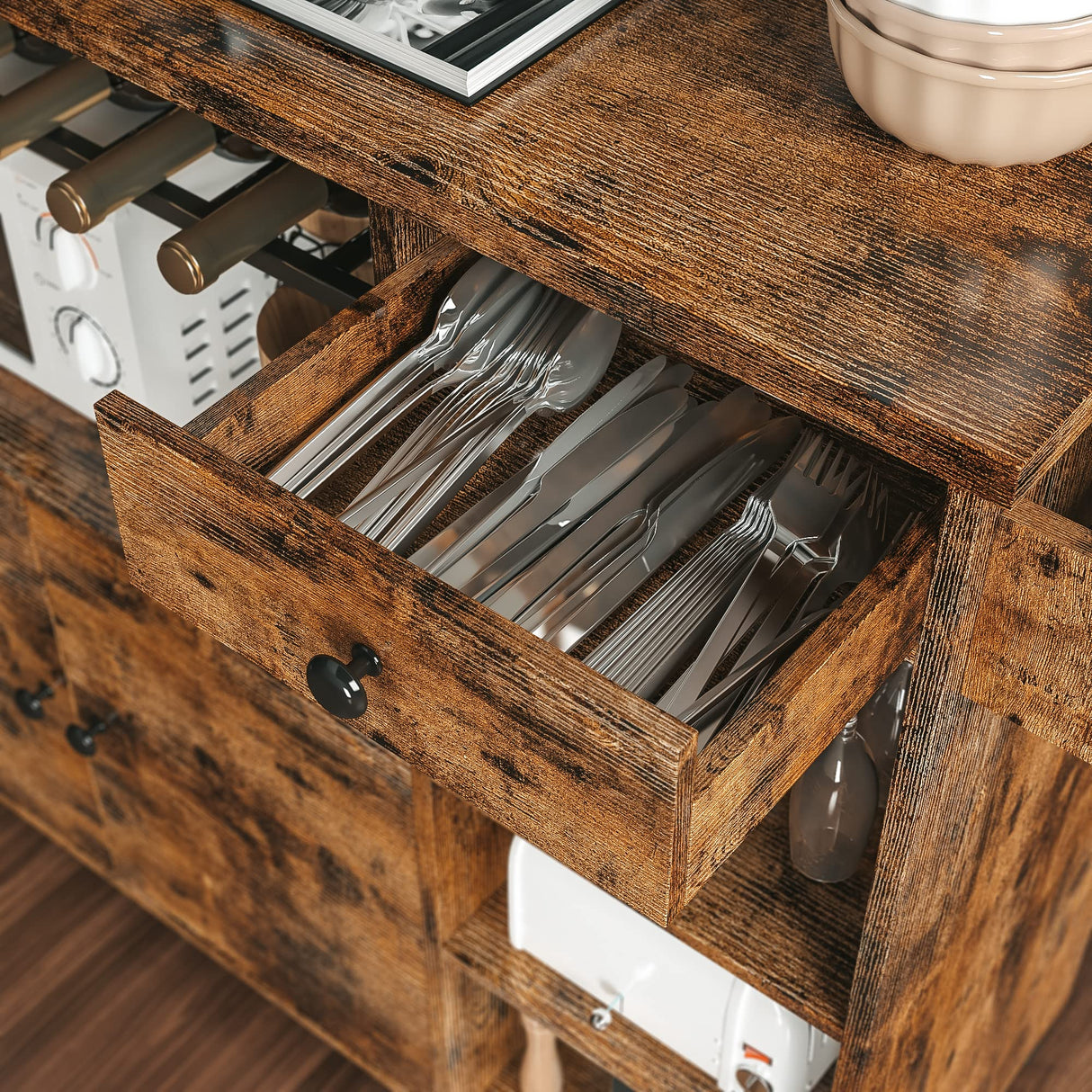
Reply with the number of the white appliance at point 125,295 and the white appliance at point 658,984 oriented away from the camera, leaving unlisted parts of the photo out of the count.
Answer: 0

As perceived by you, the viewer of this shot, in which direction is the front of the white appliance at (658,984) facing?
facing the viewer and to the left of the viewer

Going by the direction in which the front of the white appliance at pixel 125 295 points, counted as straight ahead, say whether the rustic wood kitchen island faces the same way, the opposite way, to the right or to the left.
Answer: the same way

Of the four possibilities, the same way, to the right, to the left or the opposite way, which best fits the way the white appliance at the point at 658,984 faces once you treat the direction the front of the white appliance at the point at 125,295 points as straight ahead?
the same way

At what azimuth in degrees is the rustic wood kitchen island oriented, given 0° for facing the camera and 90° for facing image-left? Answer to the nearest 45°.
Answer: approximately 45°
